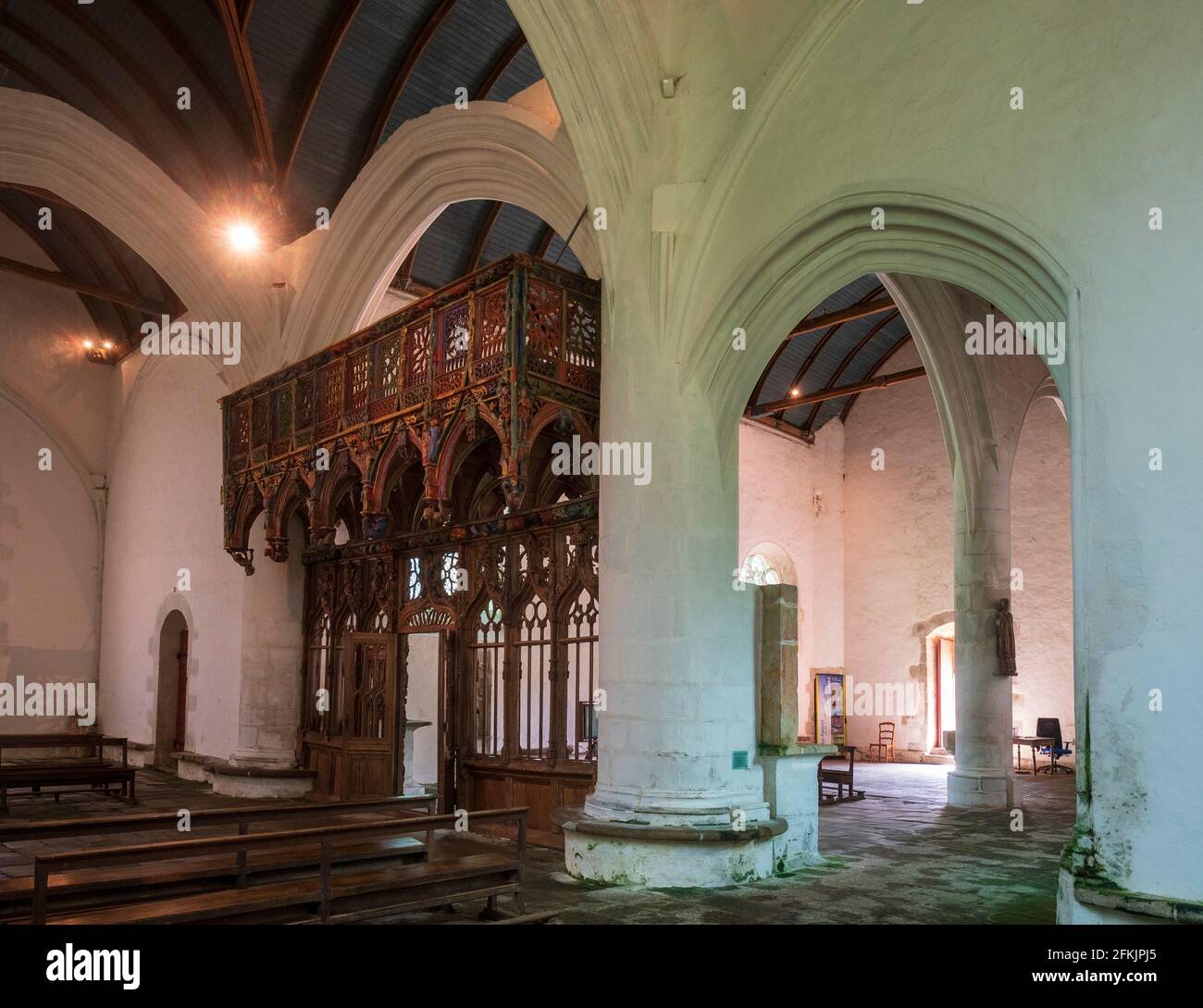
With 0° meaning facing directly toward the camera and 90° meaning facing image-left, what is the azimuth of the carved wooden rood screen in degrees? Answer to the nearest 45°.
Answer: approximately 45°

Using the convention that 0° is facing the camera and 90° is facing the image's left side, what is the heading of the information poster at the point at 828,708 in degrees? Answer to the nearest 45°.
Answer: approximately 0°

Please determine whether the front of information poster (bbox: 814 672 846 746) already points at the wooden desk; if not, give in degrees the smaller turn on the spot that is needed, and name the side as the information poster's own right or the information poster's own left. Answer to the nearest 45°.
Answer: approximately 45° to the information poster's own left

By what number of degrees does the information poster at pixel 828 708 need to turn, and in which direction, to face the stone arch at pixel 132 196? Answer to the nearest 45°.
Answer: approximately 45° to its right

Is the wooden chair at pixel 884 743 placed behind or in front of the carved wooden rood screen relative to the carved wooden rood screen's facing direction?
behind
